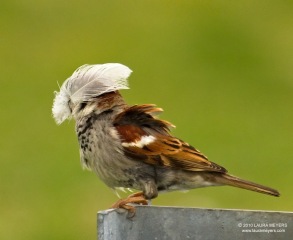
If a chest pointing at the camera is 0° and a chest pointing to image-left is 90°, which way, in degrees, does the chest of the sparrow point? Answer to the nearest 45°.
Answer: approximately 90°
